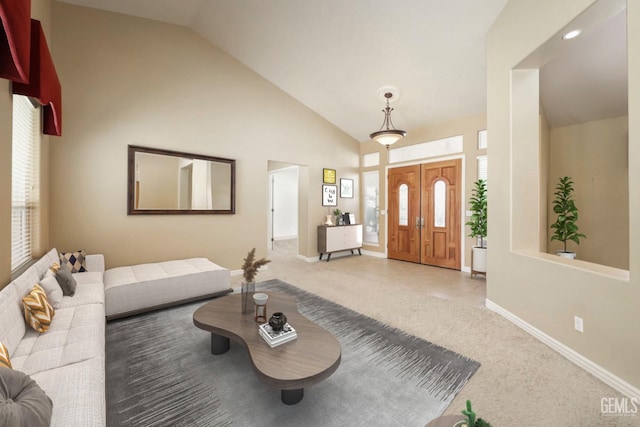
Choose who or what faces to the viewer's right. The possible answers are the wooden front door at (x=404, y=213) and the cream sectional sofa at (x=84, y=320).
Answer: the cream sectional sofa

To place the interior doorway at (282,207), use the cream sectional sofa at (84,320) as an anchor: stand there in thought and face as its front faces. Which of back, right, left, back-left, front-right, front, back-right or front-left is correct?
front-left

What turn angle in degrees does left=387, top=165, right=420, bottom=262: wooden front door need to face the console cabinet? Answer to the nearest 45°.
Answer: approximately 45° to its right

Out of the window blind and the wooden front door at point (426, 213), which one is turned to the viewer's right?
the window blind

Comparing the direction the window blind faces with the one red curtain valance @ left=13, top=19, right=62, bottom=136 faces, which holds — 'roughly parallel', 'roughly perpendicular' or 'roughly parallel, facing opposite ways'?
roughly parallel

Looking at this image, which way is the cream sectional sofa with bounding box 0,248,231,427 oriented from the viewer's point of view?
to the viewer's right

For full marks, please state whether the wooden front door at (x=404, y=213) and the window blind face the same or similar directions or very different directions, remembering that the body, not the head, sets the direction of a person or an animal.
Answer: very different directions

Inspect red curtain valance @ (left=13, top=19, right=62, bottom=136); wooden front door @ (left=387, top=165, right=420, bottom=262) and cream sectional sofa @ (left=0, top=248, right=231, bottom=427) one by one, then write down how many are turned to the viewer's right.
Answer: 2

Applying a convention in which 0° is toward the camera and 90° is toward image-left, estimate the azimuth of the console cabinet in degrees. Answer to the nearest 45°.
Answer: approximately 315°

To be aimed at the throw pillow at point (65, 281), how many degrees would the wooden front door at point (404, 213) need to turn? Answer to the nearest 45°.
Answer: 0° — it already faces it

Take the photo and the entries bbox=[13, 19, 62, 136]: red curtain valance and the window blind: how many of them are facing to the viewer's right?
2

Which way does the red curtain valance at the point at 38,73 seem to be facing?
to the viewer's right

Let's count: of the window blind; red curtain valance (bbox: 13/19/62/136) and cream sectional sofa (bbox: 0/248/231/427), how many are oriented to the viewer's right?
3

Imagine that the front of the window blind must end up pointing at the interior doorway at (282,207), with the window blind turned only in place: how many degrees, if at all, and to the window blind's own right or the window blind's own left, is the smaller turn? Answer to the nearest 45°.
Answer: approximately 45° to the window blind's own left

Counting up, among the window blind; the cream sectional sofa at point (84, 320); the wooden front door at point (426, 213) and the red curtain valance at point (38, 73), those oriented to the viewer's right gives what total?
3

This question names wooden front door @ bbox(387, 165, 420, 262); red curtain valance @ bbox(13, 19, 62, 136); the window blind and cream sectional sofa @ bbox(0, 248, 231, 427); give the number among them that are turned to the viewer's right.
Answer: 3

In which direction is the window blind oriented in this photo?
to the viewer's right
